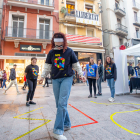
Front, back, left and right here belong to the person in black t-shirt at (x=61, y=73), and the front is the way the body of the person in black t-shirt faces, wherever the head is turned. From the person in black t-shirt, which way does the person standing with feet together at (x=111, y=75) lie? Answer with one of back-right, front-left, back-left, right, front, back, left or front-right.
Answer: back-left

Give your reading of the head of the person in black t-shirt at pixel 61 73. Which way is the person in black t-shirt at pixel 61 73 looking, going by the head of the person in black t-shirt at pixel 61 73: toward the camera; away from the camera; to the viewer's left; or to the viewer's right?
toward the camera

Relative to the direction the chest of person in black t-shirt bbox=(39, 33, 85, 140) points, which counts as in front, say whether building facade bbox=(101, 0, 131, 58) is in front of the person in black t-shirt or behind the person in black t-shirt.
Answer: behind

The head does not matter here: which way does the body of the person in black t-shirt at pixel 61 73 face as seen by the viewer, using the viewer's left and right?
facing the viewer

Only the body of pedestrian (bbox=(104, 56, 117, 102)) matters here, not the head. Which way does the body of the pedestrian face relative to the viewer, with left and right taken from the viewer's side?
facing the viewer and to the left of the viewer

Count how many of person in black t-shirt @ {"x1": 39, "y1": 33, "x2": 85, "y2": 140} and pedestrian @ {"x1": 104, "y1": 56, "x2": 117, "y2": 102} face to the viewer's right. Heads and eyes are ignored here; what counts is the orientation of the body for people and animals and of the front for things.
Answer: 0

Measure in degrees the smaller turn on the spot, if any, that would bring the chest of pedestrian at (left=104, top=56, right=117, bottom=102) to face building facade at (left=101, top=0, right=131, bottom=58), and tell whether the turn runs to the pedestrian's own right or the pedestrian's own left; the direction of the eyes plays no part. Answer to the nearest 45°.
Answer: approximately 135° to the pedestrian's own right

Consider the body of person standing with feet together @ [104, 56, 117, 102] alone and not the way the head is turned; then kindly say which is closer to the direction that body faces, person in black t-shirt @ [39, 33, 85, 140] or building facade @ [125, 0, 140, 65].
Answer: the person in black t-shirt
